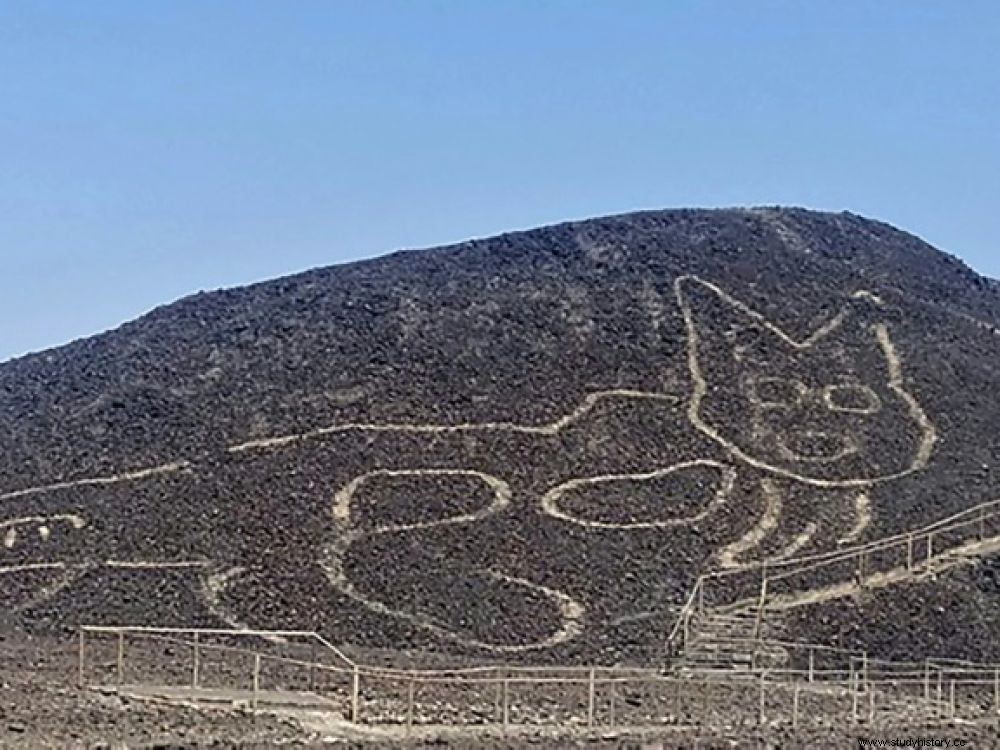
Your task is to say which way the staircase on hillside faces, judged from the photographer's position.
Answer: facing the viewer
